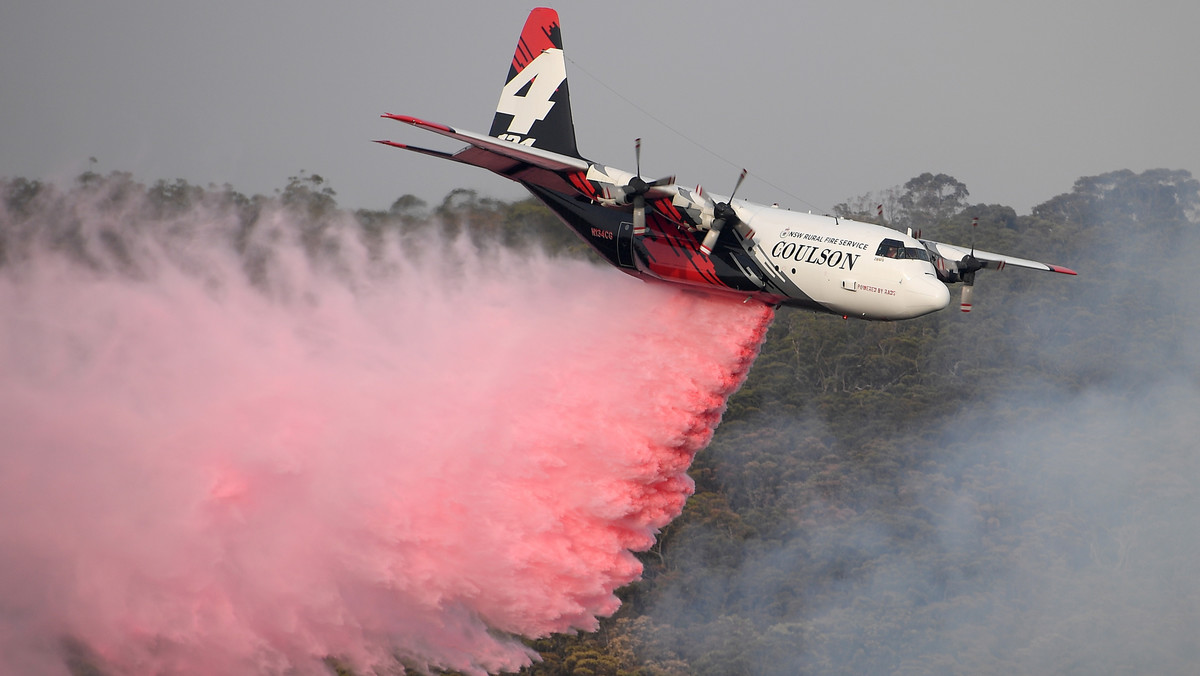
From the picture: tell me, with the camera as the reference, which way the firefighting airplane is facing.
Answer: facing the viewer and to the right of the viewer
